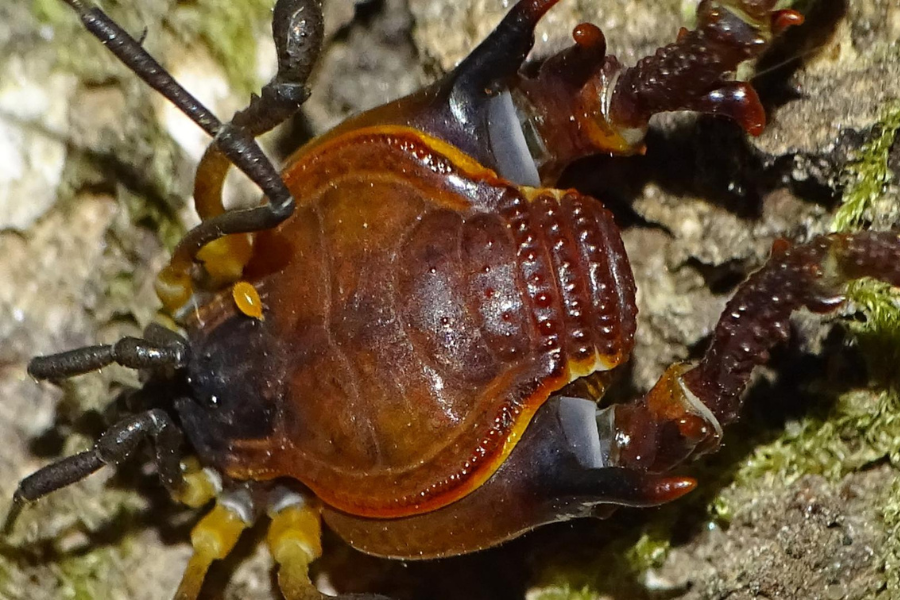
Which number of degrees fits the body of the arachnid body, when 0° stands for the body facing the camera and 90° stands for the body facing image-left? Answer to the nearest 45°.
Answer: approximately 90°
